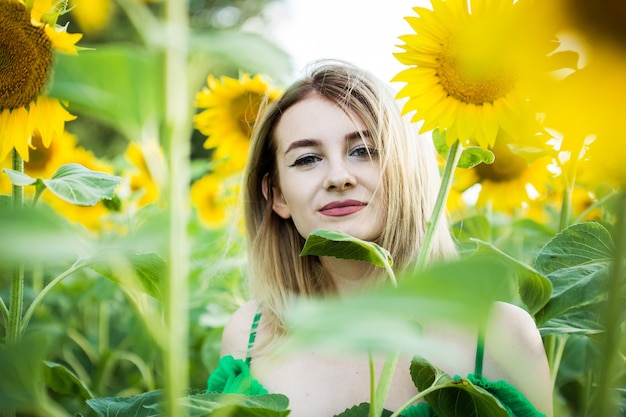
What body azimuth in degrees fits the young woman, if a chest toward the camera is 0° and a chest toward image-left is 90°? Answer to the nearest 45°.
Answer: approximately 0°

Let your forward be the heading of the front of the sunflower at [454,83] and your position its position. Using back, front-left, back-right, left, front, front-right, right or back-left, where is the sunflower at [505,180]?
back

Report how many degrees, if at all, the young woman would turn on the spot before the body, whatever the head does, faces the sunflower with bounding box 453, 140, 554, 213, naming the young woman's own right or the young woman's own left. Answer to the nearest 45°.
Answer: approximately 135° to the young woman's own left

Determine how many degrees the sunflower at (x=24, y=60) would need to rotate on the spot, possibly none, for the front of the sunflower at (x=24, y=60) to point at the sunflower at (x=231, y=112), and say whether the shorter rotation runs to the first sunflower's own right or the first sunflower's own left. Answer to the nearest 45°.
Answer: approximately 135° to the first sunflower's own left

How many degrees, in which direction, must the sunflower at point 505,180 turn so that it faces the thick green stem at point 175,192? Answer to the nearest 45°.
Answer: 0° — it already faces it

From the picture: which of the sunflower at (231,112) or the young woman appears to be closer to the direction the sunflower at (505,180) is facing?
the young woman
